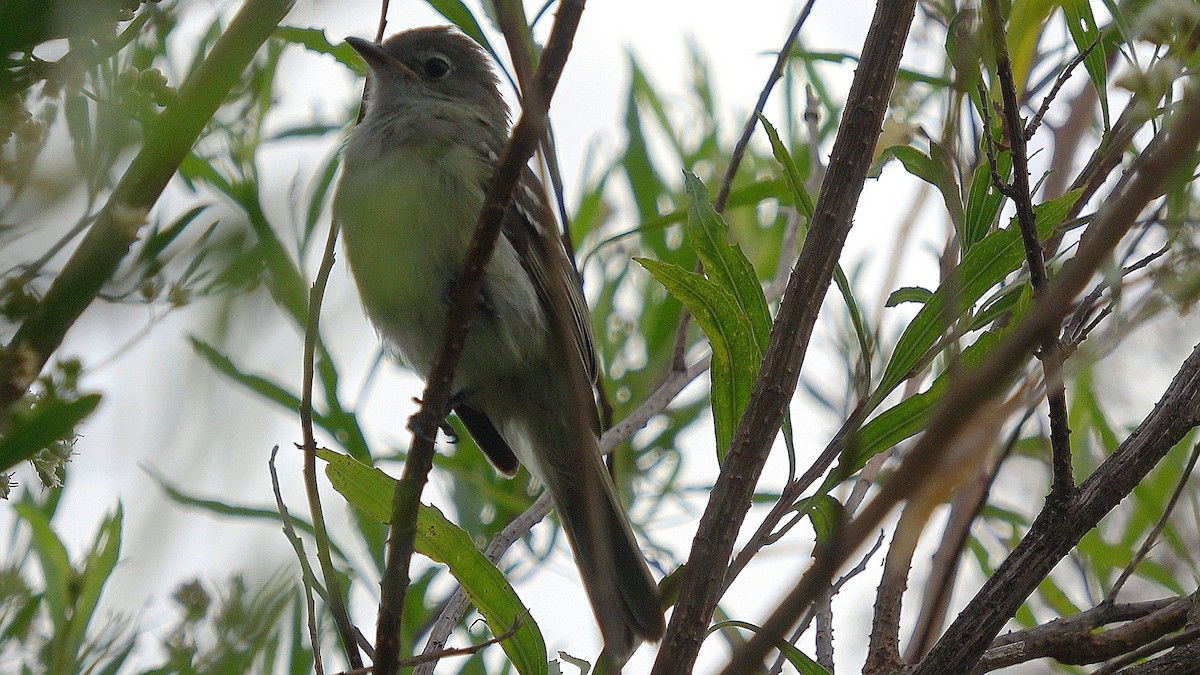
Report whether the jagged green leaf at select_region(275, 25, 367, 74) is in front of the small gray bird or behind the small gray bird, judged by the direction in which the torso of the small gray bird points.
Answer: in front

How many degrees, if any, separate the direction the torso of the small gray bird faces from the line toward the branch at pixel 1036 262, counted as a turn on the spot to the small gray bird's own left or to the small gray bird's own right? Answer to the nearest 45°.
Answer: approximately 90° to the small gray bird's own left

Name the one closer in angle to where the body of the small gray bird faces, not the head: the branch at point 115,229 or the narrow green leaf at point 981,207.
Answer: the branch

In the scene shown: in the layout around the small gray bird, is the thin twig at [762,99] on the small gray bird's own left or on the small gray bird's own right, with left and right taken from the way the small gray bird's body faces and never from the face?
on the small gray bird's own left

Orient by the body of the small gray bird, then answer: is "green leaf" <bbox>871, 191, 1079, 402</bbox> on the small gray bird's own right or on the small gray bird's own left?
on the small gray bird's own left

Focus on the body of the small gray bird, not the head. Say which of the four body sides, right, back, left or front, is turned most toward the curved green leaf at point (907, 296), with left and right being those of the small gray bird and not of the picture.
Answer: left

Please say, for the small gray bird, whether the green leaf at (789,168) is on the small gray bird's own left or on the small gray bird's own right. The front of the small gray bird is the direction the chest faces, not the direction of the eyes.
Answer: on the small gray bird's own left

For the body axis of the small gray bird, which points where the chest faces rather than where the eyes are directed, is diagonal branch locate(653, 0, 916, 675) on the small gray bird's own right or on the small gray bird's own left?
on the small gray bird's own left

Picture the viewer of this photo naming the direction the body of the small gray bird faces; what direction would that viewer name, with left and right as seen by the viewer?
facing the viewer and to the left of the viewer
